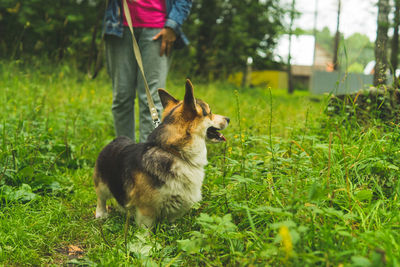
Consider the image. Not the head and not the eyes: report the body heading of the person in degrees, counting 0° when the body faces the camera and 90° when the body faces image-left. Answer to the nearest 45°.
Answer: approximately 0°

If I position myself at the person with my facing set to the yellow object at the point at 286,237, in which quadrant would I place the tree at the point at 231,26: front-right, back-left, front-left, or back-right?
back-left

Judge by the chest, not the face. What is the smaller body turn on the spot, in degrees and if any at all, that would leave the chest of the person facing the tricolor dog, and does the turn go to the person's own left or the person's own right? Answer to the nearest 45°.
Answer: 0° — they already face it

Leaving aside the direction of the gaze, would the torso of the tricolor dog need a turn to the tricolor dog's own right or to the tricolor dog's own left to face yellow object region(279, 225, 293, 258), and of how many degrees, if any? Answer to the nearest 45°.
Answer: approximately 45° to the tricolor dog's own right

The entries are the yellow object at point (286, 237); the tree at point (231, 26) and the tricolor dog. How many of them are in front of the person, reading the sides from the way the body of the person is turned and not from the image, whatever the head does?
2

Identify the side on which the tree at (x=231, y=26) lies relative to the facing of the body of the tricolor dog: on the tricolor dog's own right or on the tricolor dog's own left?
on the tricolor dog's own left

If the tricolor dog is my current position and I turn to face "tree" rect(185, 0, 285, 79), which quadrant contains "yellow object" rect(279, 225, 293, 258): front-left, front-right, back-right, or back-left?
back-right

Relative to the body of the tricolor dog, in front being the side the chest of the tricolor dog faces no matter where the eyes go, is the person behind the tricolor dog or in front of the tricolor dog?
behind
